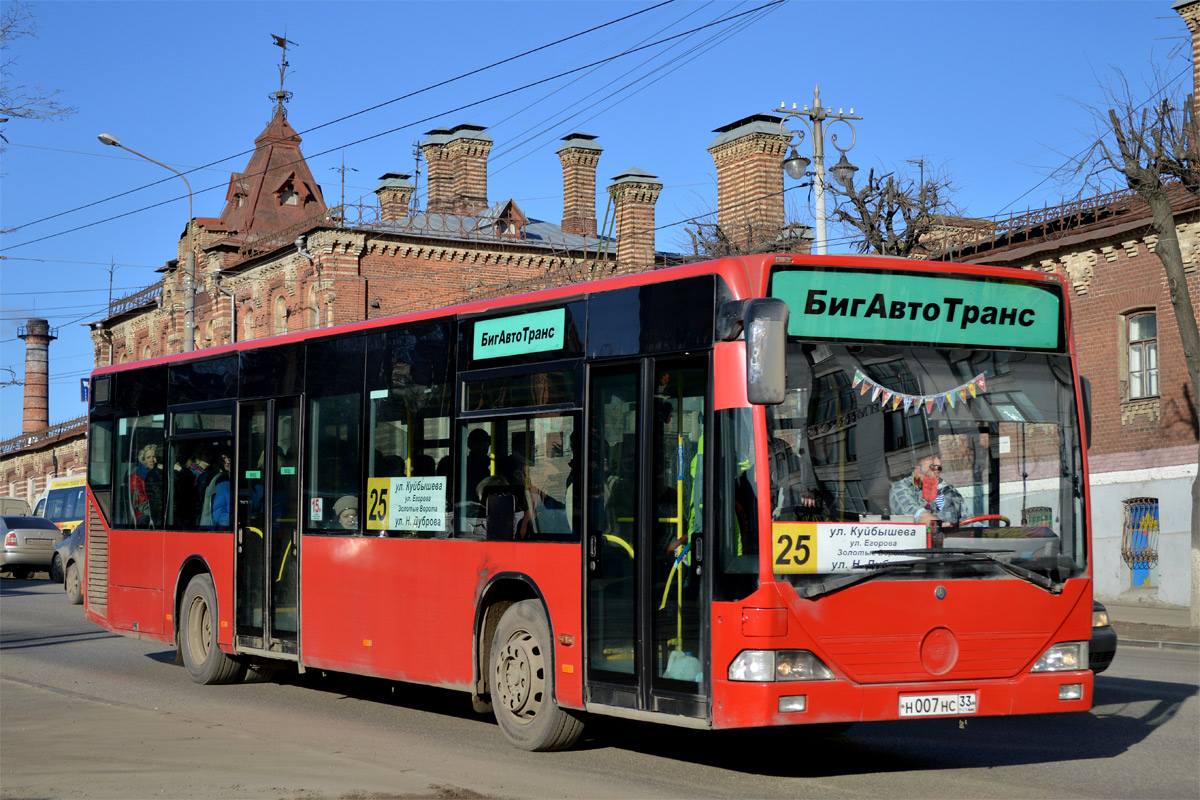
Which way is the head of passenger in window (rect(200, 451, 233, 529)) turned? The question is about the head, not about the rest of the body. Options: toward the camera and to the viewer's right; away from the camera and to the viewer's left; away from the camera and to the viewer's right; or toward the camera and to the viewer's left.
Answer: toward the camera and to the viewer's right

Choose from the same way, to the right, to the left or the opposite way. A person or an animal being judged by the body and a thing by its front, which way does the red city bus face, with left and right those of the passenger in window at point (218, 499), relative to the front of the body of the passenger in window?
the same way

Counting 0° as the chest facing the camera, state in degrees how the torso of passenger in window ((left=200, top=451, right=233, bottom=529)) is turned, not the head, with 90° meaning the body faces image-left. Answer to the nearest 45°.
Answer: approximately 315°

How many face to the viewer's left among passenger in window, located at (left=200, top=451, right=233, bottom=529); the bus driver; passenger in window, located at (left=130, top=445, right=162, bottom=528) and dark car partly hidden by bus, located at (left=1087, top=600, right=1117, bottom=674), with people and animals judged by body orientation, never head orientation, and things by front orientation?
0

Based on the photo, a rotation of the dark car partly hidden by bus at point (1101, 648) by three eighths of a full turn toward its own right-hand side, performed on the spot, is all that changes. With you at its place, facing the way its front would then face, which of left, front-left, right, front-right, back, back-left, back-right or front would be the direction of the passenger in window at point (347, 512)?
front

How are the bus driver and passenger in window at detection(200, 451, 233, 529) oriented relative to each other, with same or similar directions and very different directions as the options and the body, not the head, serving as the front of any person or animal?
same or similar directions

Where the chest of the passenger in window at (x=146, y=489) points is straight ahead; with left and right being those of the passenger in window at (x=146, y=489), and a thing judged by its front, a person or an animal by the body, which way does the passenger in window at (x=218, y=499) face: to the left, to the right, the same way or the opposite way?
the same way

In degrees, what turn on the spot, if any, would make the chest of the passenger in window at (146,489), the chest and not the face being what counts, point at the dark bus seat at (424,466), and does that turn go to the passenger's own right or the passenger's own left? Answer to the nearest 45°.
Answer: approximately 45° to the passenger's own right

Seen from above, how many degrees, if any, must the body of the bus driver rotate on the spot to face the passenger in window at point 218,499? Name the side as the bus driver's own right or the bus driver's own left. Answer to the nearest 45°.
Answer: approximately 180°

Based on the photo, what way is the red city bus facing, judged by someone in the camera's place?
facing the viewer and to the right of the viewer

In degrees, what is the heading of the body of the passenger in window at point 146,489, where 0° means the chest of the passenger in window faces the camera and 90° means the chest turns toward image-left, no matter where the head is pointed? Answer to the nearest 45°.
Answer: approximately 315°

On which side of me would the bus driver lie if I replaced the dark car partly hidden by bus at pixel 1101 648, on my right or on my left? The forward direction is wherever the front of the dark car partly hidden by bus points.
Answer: on my right

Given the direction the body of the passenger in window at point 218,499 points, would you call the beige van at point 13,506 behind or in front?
behind

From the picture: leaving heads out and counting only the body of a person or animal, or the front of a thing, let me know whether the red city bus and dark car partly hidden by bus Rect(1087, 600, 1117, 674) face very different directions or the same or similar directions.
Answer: same or similar directions

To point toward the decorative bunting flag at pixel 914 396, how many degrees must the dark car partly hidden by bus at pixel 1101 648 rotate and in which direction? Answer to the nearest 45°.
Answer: approximately 45° to its right
